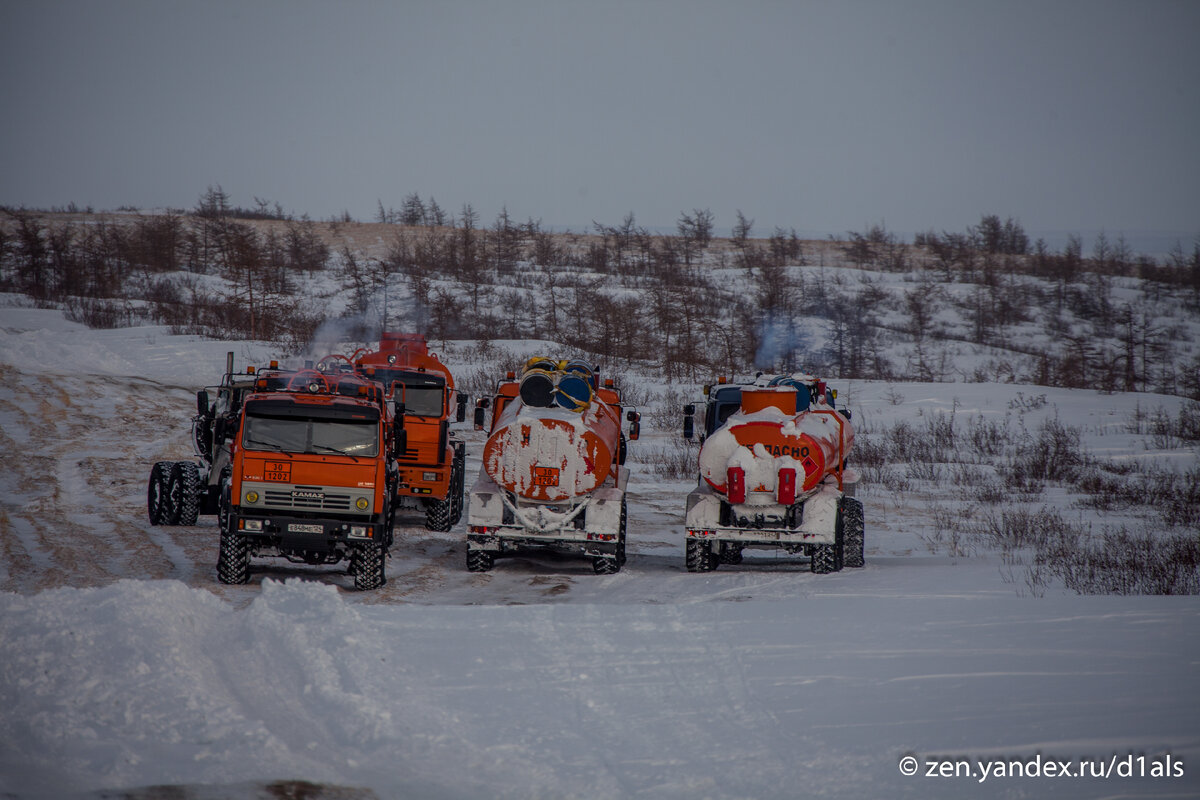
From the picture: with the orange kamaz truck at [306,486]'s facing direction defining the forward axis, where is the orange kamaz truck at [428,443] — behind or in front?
behind

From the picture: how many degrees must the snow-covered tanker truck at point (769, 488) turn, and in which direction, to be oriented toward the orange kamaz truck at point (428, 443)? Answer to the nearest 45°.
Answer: approximately 45° to its left

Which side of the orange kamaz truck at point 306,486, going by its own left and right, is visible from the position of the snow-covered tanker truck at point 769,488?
left

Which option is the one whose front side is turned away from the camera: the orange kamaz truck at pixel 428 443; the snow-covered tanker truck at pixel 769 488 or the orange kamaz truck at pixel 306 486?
the snow-covered tanker truck

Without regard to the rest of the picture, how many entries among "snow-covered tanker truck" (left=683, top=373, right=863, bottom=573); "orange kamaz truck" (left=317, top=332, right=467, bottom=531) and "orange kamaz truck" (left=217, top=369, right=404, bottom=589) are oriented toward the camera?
2

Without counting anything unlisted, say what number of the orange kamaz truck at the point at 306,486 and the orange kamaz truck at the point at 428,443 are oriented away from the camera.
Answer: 0

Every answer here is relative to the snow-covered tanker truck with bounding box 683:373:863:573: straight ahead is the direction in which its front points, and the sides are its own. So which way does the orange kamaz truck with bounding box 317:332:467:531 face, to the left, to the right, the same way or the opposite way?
the opposite way

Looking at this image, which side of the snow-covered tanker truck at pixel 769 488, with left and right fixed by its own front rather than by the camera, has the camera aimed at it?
back

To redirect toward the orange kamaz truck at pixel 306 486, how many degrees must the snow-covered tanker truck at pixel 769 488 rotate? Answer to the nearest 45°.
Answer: approximately 135° to its left

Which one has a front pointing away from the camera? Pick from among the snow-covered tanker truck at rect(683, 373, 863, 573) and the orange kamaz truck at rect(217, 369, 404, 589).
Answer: the snow-covered tanker truck
